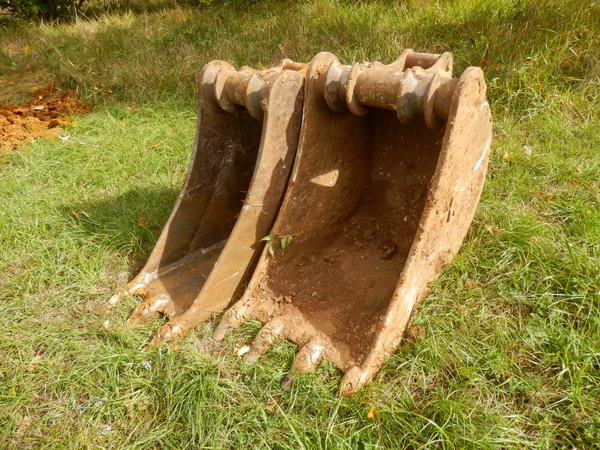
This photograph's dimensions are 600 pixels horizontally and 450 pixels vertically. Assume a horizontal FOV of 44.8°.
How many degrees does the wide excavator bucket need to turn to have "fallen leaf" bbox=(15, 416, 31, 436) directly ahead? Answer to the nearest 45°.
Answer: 0° — it already faces it

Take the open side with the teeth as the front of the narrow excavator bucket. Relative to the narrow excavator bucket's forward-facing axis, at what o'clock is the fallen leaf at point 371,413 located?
The fallen leaf is roughly at 10 o'clock from the narrow excavator bucket.

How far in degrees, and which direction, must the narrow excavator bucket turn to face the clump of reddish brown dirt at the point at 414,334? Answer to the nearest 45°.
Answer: approximately 90° to its left

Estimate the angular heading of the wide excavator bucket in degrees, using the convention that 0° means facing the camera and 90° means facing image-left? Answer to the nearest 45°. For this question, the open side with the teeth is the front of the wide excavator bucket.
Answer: approximately 45°

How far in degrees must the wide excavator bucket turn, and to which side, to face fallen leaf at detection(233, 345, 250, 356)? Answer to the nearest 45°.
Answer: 0° — it already faces it

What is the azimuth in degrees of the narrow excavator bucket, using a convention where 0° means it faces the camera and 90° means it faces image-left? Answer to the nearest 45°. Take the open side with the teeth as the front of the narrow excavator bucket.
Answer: approximately 45°
